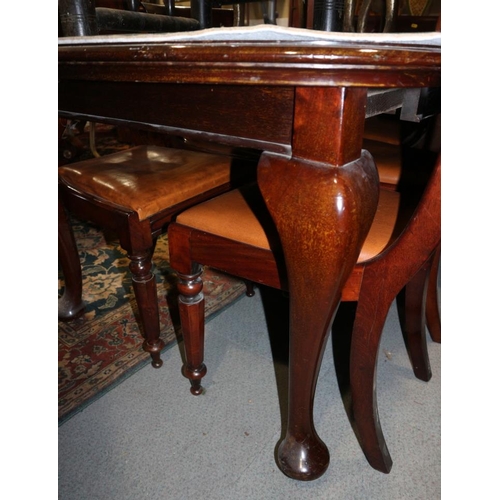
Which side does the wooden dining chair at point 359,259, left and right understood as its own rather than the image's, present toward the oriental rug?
front

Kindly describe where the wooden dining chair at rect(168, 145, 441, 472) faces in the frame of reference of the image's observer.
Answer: facing away from the viewer and to the left of the viewer
